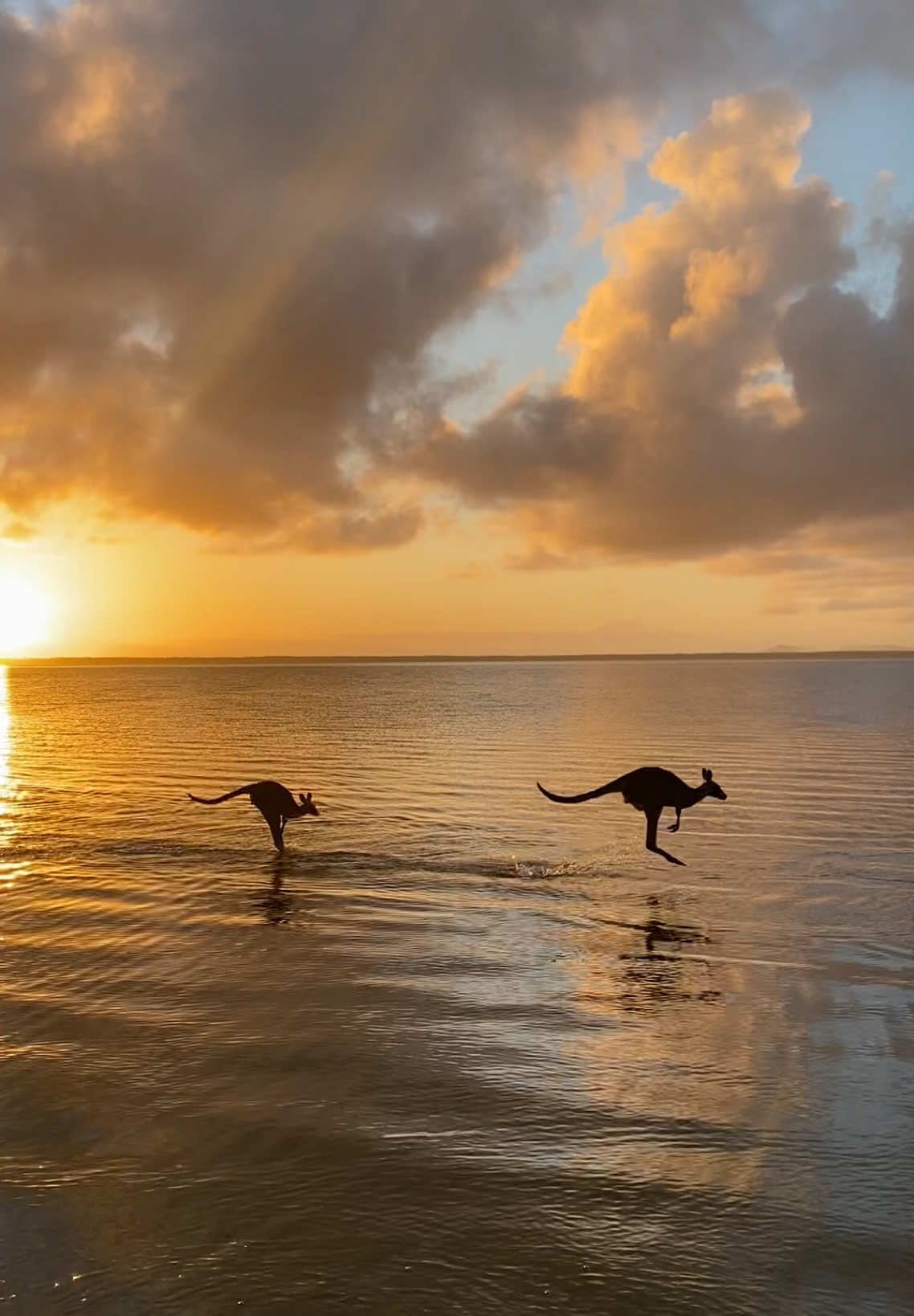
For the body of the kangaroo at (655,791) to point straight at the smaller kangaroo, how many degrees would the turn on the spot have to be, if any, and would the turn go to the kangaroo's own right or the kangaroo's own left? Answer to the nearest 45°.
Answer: approximately 180°

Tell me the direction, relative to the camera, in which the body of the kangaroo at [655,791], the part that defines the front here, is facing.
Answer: to the viewer's right

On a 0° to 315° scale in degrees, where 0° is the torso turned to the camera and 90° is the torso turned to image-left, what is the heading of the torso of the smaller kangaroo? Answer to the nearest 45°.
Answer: approximately 270°

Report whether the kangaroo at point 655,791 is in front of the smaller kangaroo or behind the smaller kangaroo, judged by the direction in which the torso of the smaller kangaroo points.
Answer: in front

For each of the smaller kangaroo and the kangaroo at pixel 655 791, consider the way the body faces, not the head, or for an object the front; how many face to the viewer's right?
2
